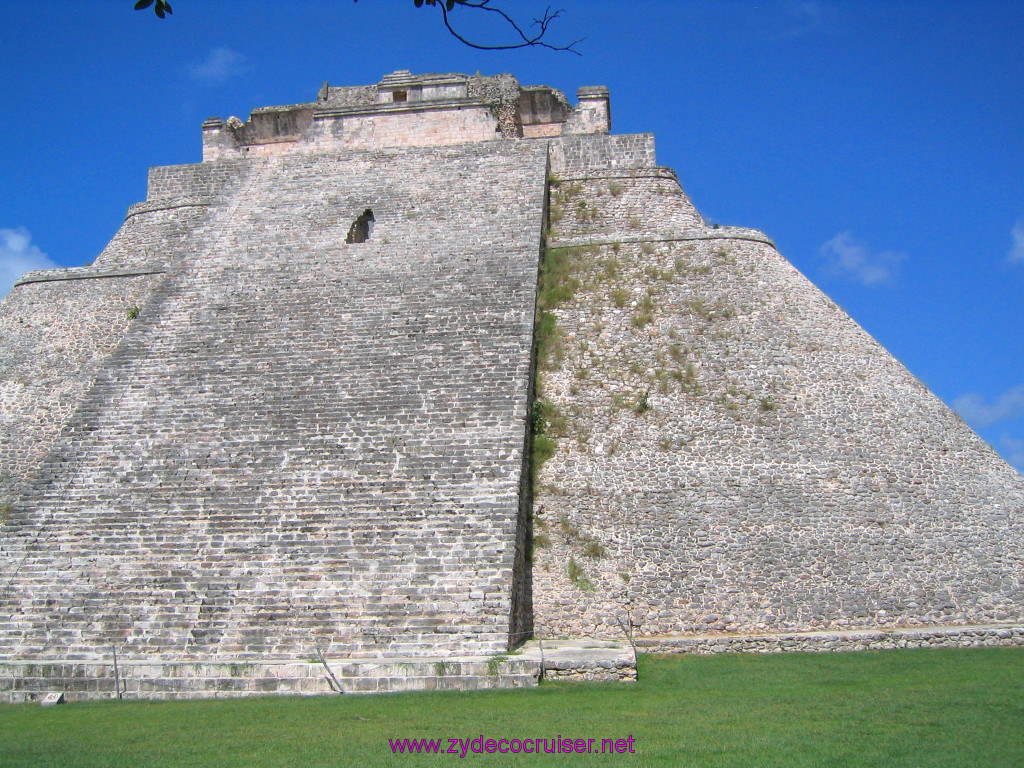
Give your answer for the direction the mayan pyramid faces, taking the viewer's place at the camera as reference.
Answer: facing the viewer
